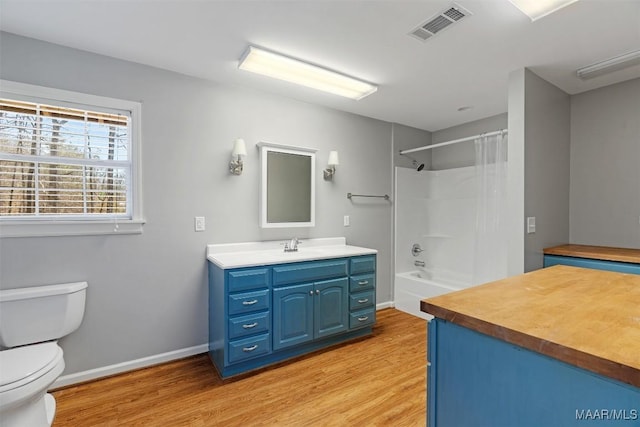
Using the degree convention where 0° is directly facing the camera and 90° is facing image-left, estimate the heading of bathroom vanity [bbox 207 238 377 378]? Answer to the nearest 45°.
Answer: approximately 315°

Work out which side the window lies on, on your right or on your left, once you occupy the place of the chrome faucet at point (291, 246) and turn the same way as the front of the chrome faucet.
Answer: on your right

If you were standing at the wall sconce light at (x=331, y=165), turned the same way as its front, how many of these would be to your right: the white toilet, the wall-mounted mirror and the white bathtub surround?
2

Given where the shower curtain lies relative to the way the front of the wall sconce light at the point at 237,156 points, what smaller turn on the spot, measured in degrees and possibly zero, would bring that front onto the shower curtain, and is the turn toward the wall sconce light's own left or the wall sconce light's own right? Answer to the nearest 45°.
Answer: approximately 45° to the wall sconce light's own left

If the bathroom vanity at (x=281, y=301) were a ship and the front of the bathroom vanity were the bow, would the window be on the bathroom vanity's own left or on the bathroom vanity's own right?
on the bathroom vanity's own right

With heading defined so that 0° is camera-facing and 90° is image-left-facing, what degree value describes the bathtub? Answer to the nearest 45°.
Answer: approximately 45°

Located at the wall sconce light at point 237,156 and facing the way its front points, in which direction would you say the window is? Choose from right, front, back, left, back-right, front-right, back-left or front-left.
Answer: back-right
